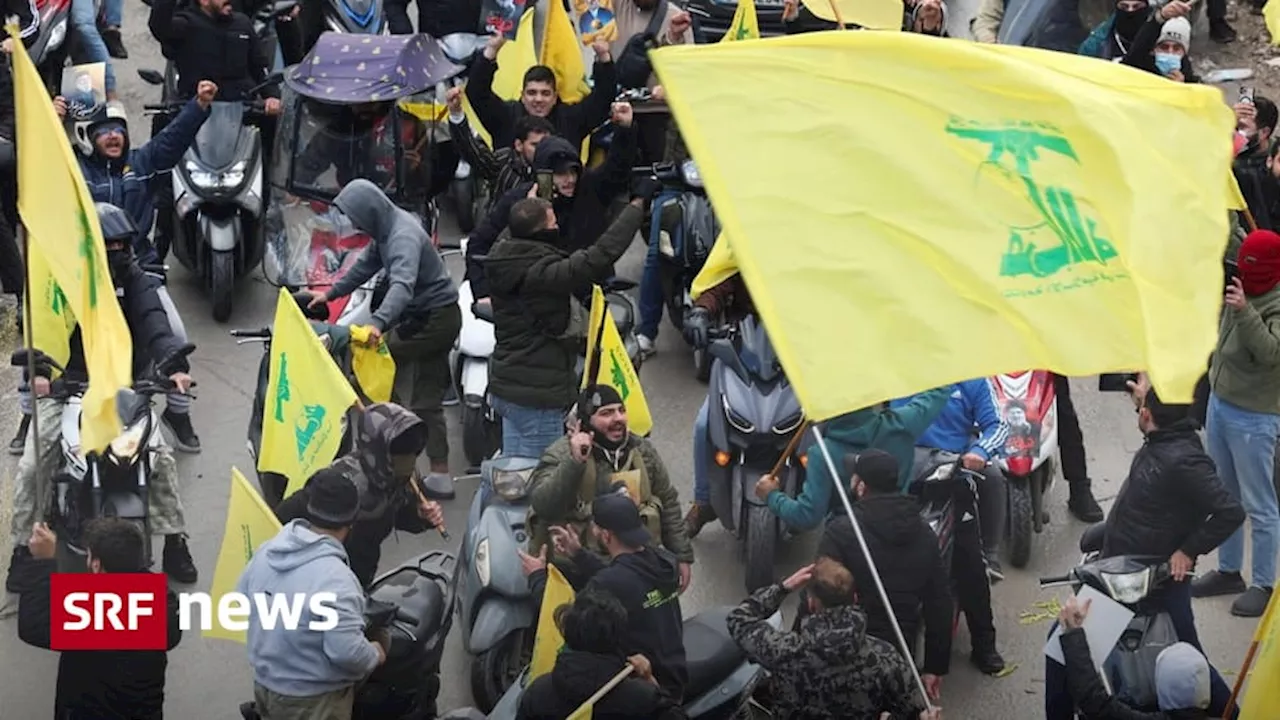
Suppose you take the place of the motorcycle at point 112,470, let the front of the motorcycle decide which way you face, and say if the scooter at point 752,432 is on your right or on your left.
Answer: on your left

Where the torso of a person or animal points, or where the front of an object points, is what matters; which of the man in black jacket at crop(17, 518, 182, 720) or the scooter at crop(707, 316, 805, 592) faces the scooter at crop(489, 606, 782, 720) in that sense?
the scooter at crop(707, 316, 805, 592)

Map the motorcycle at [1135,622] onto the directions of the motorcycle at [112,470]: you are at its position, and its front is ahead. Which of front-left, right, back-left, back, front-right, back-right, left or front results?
front-left

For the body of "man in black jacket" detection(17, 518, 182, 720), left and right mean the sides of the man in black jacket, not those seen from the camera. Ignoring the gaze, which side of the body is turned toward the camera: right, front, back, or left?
back

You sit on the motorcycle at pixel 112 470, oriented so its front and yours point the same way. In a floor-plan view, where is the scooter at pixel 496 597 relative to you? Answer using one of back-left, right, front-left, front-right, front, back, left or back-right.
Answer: front-left

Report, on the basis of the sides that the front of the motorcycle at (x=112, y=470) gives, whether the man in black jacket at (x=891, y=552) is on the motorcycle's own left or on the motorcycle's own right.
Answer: on the motorcycle's own left

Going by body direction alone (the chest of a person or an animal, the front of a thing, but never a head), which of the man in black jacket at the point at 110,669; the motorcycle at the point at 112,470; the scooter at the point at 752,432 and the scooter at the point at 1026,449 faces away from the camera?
the man in black jacket

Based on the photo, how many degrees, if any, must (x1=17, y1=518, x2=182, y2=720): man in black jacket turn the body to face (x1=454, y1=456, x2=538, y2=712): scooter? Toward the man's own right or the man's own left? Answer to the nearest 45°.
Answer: approximately 90° to the man's own right

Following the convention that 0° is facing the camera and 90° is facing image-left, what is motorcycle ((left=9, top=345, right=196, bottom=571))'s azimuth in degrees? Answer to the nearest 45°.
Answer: approximately 0°

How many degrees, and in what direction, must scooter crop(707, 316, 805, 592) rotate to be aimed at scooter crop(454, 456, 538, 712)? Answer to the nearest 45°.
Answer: approximately 45° to its right

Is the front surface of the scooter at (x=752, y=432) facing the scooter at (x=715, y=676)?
yes

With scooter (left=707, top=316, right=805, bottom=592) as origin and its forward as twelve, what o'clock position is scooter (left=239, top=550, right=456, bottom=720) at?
scooter (left=239, top=550, right=456, bottom=720) is roughly at 1 o'clock from scooter (left=707, top=316, right=805, bottom=592).

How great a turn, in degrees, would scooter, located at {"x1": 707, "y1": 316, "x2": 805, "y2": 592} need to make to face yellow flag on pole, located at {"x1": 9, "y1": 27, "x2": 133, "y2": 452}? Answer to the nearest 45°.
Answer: approximately 45° to its right

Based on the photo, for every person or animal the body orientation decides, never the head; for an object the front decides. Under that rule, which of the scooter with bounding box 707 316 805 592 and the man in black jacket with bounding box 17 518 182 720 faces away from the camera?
the man in black jacket
